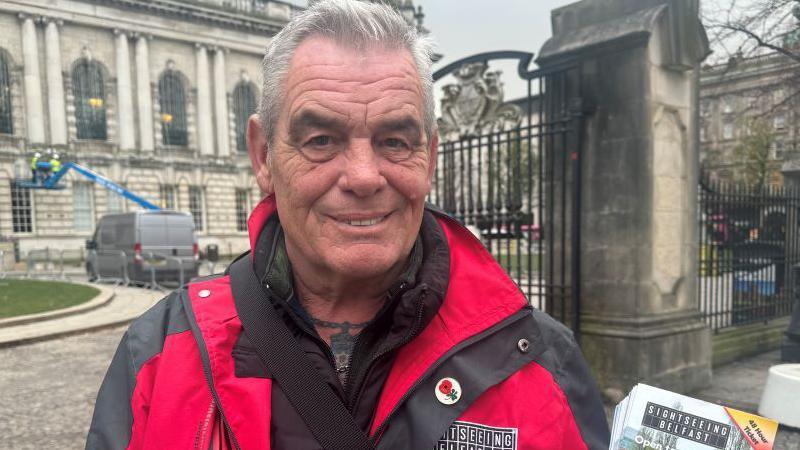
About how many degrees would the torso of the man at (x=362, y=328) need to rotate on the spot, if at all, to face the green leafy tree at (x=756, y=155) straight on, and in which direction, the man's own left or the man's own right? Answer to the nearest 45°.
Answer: approximately 135° to the man's own left

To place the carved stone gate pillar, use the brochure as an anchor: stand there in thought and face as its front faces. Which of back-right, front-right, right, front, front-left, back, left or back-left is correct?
back

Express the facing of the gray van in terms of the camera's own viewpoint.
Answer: facing away from the viewer and to the left of the viewer

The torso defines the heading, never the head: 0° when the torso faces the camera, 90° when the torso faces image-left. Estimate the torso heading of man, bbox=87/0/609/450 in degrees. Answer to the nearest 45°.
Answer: approximately 0°

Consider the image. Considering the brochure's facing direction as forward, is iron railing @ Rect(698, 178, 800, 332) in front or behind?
behind

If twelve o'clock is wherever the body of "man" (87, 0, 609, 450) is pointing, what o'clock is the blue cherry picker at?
The blue cherry picker is roughly at 5 o'clock from the man.

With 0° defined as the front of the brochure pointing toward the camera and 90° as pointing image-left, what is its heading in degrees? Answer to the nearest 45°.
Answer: approximately 0°

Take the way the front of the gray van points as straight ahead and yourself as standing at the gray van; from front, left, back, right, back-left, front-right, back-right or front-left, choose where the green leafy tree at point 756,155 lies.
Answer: back-right
